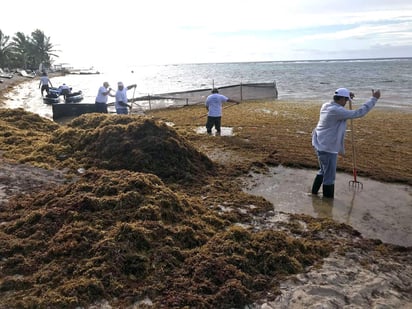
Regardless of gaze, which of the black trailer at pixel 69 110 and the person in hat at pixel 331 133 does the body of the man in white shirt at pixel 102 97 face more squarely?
the person in hat

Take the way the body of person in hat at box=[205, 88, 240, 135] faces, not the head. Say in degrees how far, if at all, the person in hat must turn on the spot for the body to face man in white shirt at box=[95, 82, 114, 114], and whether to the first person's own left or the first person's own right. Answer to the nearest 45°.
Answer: approximately 45° to the first person's own left

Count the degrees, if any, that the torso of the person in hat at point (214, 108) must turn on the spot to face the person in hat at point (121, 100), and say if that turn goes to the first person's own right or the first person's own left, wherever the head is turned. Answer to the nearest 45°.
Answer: approximately 90° to the first person's own left

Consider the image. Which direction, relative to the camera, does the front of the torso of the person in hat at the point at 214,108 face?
away from the camera

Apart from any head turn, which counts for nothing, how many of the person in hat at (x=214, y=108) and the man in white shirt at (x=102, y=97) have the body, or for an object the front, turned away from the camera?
1

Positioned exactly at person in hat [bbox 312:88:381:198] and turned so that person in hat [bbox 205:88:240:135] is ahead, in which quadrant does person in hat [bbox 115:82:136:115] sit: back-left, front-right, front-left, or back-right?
front-left

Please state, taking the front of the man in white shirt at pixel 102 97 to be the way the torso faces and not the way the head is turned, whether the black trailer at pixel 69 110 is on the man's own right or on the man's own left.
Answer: on the man's own left
